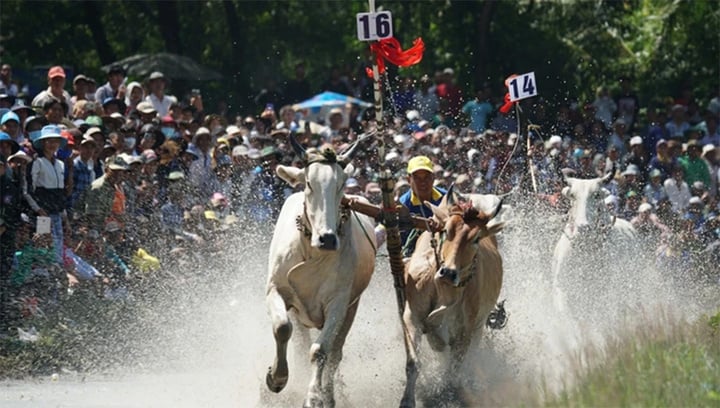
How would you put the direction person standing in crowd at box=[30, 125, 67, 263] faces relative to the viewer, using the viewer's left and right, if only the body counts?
facing the viewer and to the right of the viewer

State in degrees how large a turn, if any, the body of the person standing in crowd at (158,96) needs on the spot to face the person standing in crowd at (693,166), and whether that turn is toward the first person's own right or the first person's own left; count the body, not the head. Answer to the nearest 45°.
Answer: approximately 90° to the first person's own left

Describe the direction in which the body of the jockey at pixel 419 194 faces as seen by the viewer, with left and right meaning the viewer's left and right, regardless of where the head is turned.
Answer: facing the viewer

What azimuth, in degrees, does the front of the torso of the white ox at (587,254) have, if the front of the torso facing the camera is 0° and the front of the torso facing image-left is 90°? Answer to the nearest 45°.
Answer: approximately 0°

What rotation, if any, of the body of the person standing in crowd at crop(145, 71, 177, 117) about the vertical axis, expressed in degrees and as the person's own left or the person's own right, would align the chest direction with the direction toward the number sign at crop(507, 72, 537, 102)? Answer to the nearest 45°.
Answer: approximately 45° to the person's own left

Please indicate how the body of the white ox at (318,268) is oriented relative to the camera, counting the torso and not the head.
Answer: toward the camera

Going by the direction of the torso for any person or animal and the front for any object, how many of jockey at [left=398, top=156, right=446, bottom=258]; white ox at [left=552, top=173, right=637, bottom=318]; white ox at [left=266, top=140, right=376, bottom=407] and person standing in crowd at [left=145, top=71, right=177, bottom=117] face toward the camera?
4

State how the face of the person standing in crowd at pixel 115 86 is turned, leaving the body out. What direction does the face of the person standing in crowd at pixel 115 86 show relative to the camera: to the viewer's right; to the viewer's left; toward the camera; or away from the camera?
toward the camera

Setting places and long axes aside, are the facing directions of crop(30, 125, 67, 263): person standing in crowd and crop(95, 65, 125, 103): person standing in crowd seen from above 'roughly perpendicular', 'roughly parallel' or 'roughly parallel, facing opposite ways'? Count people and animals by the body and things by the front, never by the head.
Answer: roughly parallel

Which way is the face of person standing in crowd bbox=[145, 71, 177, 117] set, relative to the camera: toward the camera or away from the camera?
toward the camera
